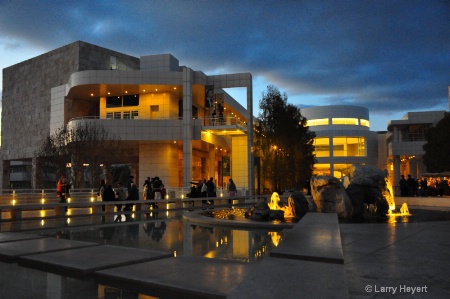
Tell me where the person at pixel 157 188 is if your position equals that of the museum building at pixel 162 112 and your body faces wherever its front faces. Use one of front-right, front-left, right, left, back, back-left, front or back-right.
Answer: front-right

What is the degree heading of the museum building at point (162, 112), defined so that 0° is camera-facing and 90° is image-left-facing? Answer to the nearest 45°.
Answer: approximately 315°

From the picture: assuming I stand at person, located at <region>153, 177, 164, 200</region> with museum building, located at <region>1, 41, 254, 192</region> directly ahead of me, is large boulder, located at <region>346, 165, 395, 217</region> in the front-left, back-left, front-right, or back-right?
back-right

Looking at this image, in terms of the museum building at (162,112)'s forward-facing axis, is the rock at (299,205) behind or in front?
in front
